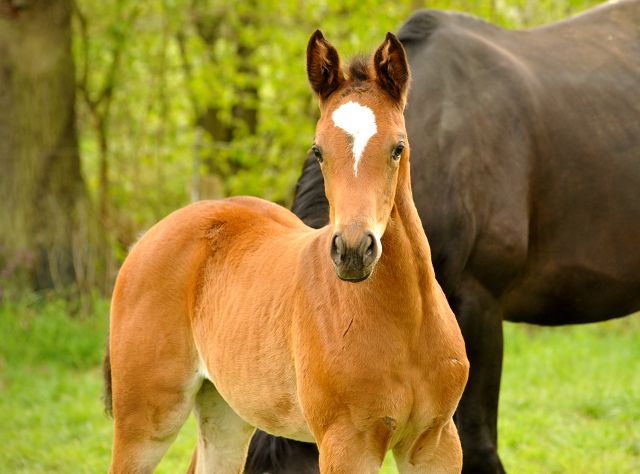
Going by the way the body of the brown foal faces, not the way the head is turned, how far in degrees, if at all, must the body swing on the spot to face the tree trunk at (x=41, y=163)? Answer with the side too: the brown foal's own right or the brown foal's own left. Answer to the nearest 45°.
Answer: approximately 180°

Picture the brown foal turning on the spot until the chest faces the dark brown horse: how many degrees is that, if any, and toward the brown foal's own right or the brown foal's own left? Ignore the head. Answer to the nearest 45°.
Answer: approximately 90° to the brown foal's own left

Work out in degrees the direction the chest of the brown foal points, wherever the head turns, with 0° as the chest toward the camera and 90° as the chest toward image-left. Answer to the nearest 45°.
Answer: approximately 315°
